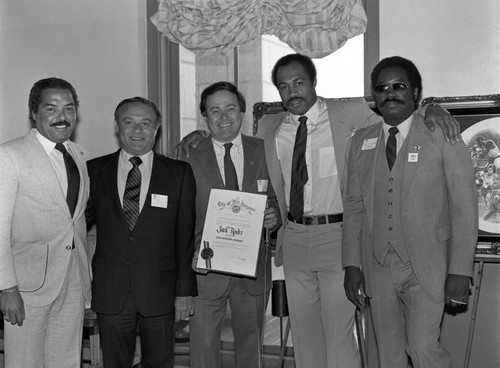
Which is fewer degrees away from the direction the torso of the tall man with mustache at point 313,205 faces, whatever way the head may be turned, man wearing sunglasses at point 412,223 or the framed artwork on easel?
the man wearing sunglasses

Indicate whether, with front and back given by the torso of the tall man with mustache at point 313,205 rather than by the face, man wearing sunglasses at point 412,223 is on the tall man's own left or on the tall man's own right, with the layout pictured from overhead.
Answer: on the tall man's own left

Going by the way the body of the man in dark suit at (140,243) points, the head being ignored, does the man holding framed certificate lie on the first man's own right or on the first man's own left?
on the first man's own left

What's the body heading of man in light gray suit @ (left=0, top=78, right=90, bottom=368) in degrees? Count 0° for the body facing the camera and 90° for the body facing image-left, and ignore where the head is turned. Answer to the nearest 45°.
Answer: approximately 315°

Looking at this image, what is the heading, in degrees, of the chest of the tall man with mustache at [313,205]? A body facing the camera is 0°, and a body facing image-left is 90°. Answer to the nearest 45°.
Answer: approximately 0°

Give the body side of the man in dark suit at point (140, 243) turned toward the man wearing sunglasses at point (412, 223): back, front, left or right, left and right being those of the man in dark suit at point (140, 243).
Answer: left
